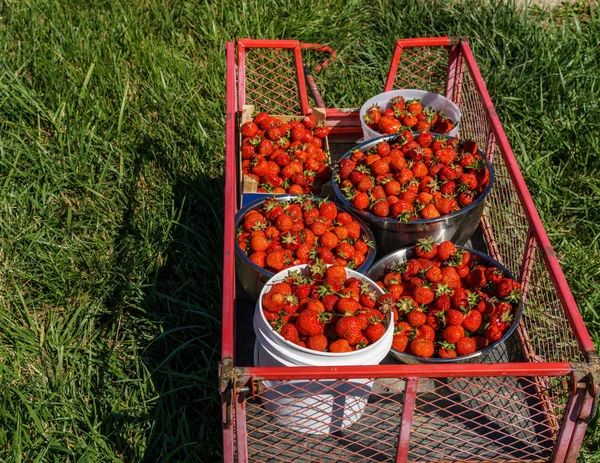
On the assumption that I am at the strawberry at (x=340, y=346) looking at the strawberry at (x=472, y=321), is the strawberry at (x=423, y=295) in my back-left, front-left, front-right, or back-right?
front-left

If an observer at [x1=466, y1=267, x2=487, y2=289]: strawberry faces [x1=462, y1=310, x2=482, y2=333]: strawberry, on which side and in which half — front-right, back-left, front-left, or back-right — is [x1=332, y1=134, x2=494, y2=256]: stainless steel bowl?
back-right

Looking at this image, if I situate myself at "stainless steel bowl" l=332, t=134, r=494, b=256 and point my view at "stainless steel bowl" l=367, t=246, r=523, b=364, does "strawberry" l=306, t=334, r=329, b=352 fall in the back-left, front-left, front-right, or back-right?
front-right

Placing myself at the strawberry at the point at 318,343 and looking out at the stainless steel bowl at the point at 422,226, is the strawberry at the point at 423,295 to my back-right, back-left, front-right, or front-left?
front-right

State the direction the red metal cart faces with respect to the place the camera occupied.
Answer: facing away from the viewer
